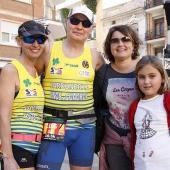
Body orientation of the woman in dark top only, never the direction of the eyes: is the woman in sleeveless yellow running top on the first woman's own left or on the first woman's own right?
on the first woman's own right

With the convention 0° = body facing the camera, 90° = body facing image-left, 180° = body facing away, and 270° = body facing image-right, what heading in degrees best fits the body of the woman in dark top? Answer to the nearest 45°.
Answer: approximately 0°

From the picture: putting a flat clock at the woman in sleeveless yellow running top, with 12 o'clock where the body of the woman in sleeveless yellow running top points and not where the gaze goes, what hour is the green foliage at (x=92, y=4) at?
The green foliage is roughly at 8 o'clock from the woman in sleeveless yellow running top.

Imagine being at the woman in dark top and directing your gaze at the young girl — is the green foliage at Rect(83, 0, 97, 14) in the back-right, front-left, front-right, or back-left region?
back-left

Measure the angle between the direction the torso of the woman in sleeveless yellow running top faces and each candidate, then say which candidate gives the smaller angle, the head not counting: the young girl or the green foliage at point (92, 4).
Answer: the young girl

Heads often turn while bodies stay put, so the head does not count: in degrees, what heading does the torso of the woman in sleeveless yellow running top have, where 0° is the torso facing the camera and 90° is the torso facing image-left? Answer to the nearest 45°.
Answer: approximately 315°

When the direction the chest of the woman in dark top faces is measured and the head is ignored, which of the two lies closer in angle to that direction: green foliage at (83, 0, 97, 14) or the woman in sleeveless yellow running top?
the woman in sleeveless yellow running top

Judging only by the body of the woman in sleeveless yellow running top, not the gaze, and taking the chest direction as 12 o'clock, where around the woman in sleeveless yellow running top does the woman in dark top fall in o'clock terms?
The woman in dark top is roughly at 10 o'clock from the woman in sleeveless yellow running top.

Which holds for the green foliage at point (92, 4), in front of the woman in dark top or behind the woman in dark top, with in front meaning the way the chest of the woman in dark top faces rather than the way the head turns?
behind
